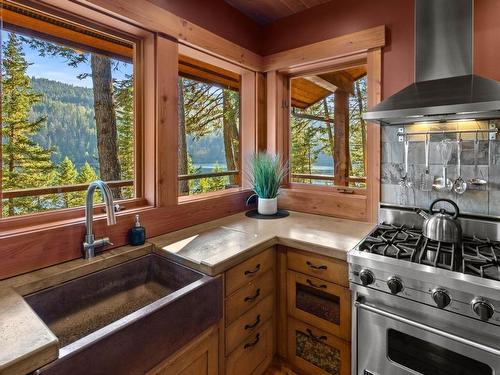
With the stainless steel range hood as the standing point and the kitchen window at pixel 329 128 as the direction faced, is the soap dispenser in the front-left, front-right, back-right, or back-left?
front-left

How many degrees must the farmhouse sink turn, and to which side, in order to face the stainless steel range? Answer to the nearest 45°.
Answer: approximately 45° to its left

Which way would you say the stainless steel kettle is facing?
to the viewer's left

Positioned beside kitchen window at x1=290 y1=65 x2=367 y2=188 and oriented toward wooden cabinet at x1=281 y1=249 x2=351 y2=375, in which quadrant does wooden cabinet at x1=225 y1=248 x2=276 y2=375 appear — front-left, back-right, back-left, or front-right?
front-right

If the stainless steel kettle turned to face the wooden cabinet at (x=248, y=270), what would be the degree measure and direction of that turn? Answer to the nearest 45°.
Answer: approximately 45° to its left

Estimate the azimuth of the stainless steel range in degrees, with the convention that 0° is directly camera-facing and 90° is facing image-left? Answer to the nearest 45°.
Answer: approximately 45°

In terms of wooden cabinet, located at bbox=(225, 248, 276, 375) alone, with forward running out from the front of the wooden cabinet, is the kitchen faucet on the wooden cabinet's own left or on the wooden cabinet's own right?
on the wooden cabinet's own right

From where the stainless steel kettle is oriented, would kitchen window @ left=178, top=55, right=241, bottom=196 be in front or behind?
in front

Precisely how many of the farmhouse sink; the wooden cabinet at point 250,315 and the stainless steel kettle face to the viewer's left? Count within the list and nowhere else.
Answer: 1

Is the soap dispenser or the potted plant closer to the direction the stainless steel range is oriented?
the soap dispenser

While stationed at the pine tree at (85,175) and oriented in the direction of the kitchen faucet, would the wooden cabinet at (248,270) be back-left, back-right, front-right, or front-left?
front-left

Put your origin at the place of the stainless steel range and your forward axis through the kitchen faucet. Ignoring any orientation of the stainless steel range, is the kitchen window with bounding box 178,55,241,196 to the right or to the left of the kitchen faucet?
right

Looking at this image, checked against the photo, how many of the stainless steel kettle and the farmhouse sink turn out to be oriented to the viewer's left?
1

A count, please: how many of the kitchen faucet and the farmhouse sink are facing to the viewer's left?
0

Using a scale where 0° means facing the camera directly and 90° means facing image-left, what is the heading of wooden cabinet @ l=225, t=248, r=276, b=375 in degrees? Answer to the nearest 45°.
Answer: approximately 315°

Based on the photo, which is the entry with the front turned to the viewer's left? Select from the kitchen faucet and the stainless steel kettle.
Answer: the stainless steel kettle

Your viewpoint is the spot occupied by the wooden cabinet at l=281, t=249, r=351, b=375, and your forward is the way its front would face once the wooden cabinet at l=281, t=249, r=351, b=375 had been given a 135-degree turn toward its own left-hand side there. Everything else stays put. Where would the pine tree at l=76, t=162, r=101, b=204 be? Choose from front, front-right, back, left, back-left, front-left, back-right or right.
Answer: left

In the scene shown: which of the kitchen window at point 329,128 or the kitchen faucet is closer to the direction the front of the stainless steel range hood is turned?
the kitchen faucet
